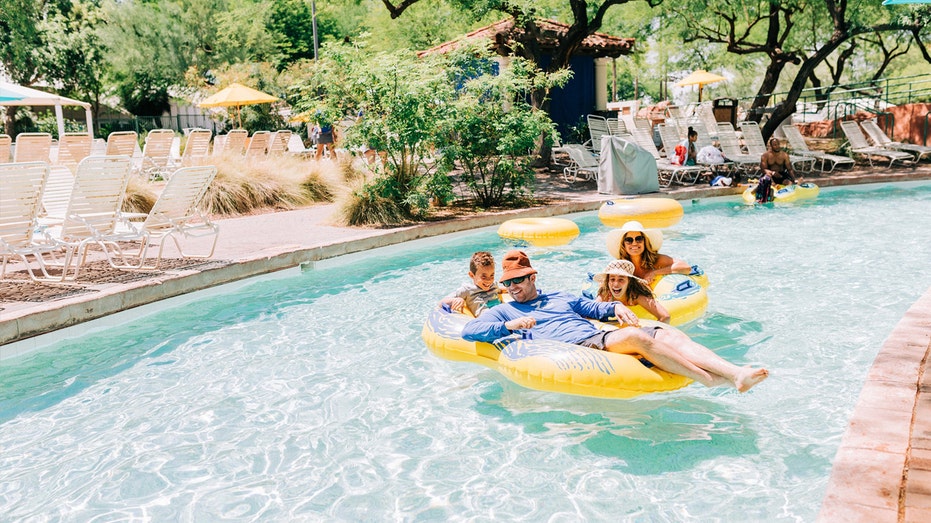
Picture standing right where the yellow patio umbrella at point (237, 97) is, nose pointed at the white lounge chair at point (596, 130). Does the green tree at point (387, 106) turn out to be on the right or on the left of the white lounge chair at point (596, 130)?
right

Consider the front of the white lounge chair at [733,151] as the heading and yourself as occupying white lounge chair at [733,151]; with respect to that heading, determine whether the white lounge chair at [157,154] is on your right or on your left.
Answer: on your right

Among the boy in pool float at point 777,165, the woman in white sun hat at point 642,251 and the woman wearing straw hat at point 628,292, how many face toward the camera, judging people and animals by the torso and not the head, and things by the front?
3

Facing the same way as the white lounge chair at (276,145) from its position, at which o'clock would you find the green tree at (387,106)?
The green tree is roughly at 10 o'clock from the white lounge chair.

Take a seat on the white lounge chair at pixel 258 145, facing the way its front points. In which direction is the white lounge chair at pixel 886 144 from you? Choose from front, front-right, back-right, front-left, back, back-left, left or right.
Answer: back-left

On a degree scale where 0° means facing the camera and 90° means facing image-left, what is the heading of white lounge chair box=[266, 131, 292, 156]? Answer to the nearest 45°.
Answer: approximately 45°

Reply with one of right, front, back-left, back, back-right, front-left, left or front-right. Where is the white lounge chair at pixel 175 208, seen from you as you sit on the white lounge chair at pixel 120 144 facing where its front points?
front-left
